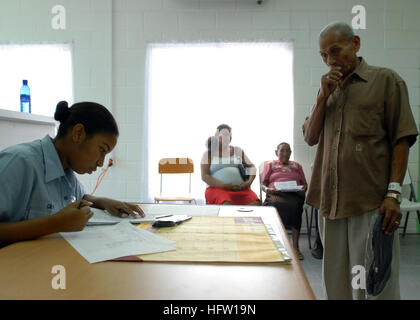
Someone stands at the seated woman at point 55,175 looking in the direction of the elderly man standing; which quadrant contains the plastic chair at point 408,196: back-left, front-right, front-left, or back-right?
front-left

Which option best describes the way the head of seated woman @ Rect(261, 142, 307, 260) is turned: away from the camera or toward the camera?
toward the camera

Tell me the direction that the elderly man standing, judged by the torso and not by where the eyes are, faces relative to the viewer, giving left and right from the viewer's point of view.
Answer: facing the viewer and to the left of the viewer

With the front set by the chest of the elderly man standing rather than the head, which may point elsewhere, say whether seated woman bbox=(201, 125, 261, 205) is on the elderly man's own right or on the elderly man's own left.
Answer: on the elderly man's own right

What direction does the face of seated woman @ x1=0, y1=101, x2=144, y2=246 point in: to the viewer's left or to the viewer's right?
to the viewer's right

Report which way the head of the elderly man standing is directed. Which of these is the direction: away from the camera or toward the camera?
toward the camera

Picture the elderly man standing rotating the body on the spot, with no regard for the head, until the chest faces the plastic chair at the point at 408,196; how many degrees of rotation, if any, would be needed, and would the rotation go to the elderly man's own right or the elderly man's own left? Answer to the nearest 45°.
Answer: approximately 135° to the elderly man's own right

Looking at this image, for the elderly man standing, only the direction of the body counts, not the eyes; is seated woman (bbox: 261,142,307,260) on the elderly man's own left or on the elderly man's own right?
on the elderly man's own right
